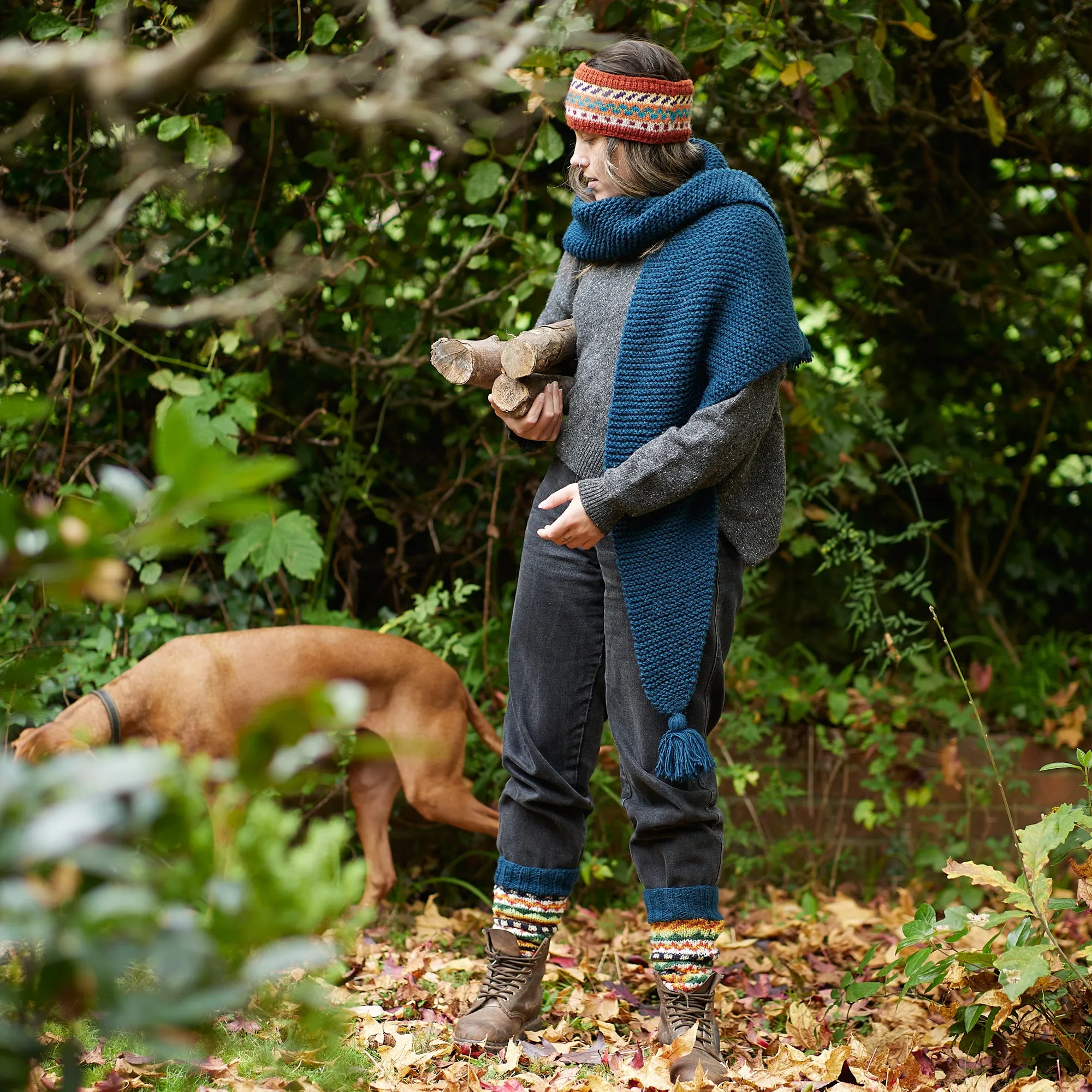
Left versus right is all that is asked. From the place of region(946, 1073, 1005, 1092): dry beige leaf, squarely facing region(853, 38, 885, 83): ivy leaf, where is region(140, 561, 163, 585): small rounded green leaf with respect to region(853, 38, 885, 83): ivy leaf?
left

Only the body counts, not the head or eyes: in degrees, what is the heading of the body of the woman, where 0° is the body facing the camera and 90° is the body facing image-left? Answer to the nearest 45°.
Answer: approximately 45°

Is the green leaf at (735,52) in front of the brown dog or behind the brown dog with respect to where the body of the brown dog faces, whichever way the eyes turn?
behind

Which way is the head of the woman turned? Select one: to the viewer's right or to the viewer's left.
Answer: to the viewer's left

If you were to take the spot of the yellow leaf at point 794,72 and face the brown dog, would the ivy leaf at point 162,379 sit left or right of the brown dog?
right

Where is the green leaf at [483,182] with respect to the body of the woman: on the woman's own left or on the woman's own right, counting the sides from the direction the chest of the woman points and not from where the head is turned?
on the woman's own right

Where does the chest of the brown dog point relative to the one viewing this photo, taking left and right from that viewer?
facing to the left of the viewer
